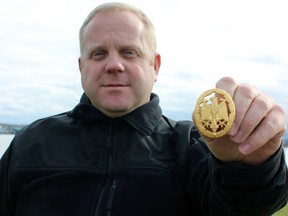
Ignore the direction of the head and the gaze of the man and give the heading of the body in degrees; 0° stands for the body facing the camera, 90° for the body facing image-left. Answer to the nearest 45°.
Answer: approximately 0°
